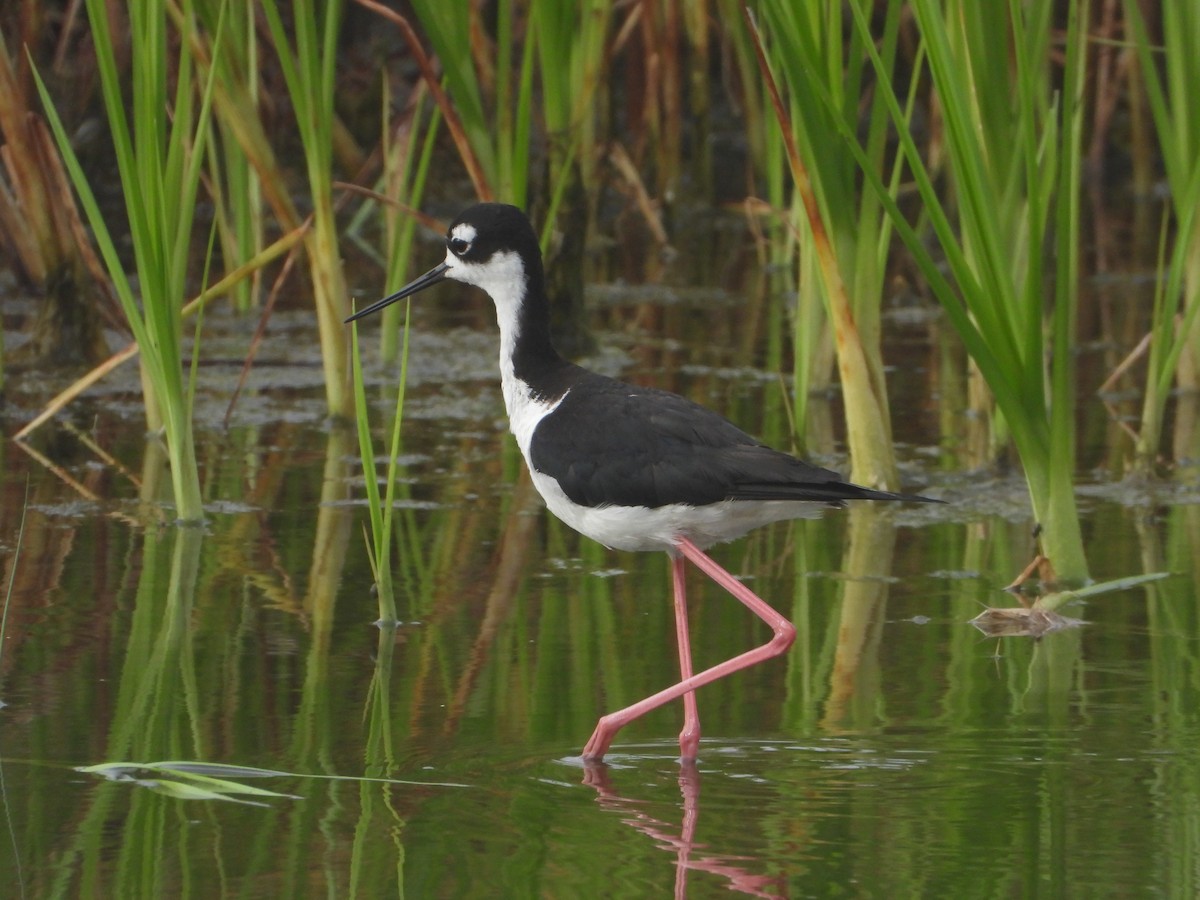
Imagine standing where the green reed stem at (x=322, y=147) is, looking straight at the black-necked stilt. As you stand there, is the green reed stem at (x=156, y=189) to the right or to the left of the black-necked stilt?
right

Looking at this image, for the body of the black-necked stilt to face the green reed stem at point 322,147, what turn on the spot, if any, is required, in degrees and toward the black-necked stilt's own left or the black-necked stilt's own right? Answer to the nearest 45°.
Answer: approximately 45° to the black-necked stilt's own right

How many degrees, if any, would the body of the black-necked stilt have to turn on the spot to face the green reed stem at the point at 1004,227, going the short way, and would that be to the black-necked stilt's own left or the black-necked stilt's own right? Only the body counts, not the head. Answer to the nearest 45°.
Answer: approximately 135° to the black-necked stilt's own right

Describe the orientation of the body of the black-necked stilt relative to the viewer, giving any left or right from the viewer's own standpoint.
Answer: facing to the left of the viewer

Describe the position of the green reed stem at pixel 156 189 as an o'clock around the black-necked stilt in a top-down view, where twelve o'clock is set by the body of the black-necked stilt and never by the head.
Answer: The green reed stem is roughly at 1 o'clock from the black-necked stilt.
